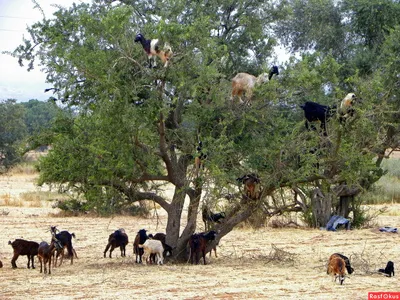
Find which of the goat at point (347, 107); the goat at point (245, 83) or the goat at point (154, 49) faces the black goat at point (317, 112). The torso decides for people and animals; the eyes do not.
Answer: the goat at point (245, 83)

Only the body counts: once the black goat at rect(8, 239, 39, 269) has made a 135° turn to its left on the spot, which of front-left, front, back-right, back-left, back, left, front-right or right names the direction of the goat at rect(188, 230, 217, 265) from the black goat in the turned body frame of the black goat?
back-right

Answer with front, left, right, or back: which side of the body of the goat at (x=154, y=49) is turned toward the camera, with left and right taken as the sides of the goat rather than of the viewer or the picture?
left

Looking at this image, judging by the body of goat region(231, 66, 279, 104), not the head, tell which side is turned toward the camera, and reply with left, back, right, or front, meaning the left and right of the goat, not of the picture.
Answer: right

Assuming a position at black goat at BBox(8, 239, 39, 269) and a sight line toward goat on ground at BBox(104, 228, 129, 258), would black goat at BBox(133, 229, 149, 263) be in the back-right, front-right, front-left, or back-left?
front-right
